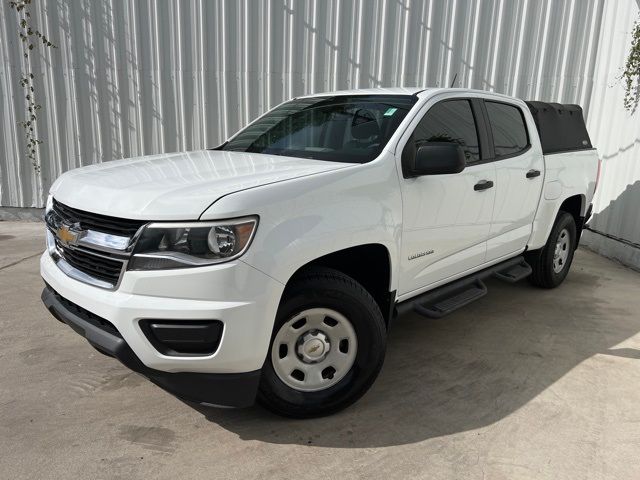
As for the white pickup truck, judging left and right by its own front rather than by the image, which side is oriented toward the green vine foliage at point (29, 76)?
right

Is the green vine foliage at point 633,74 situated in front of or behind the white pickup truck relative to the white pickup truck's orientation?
behind

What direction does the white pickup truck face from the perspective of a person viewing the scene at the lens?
facing the viewer and to the left of the viewer
